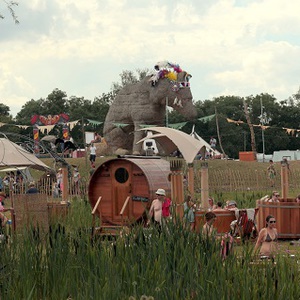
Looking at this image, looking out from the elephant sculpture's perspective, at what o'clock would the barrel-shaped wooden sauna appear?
The barrel-shaped wooden sauna is roughly at 3 o'clock from the elephant sculpture.

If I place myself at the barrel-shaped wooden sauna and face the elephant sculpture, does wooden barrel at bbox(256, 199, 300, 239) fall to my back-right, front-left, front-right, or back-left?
back-right

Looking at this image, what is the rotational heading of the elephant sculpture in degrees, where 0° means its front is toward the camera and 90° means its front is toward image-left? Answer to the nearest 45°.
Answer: approximately 270°

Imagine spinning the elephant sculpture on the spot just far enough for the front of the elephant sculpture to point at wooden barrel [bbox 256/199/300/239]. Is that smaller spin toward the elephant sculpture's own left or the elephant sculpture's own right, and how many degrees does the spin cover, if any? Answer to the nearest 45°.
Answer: approximately 90° to the elephant sculpture's own right

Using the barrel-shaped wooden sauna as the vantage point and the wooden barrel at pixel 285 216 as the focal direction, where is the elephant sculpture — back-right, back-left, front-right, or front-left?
back-left
